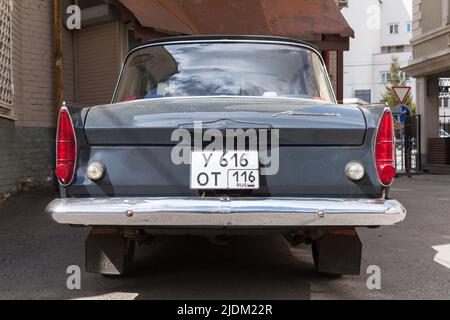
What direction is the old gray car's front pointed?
away from the camera

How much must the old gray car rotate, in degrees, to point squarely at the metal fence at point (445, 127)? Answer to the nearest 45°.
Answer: approximately 45° to its right

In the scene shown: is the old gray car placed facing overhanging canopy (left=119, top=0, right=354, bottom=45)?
yes
